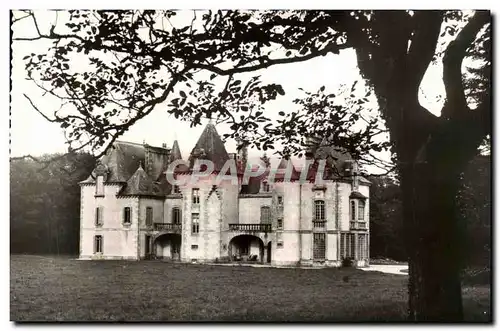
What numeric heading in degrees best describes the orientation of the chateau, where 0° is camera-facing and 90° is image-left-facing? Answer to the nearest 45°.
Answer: approximately 0°
